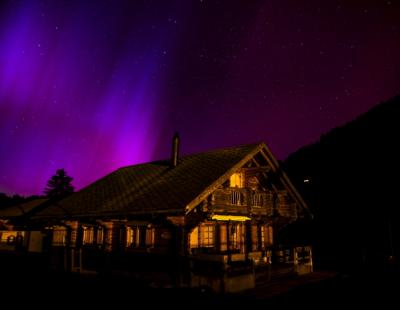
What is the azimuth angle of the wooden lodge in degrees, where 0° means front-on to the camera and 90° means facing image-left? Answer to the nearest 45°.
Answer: approximately 315°
